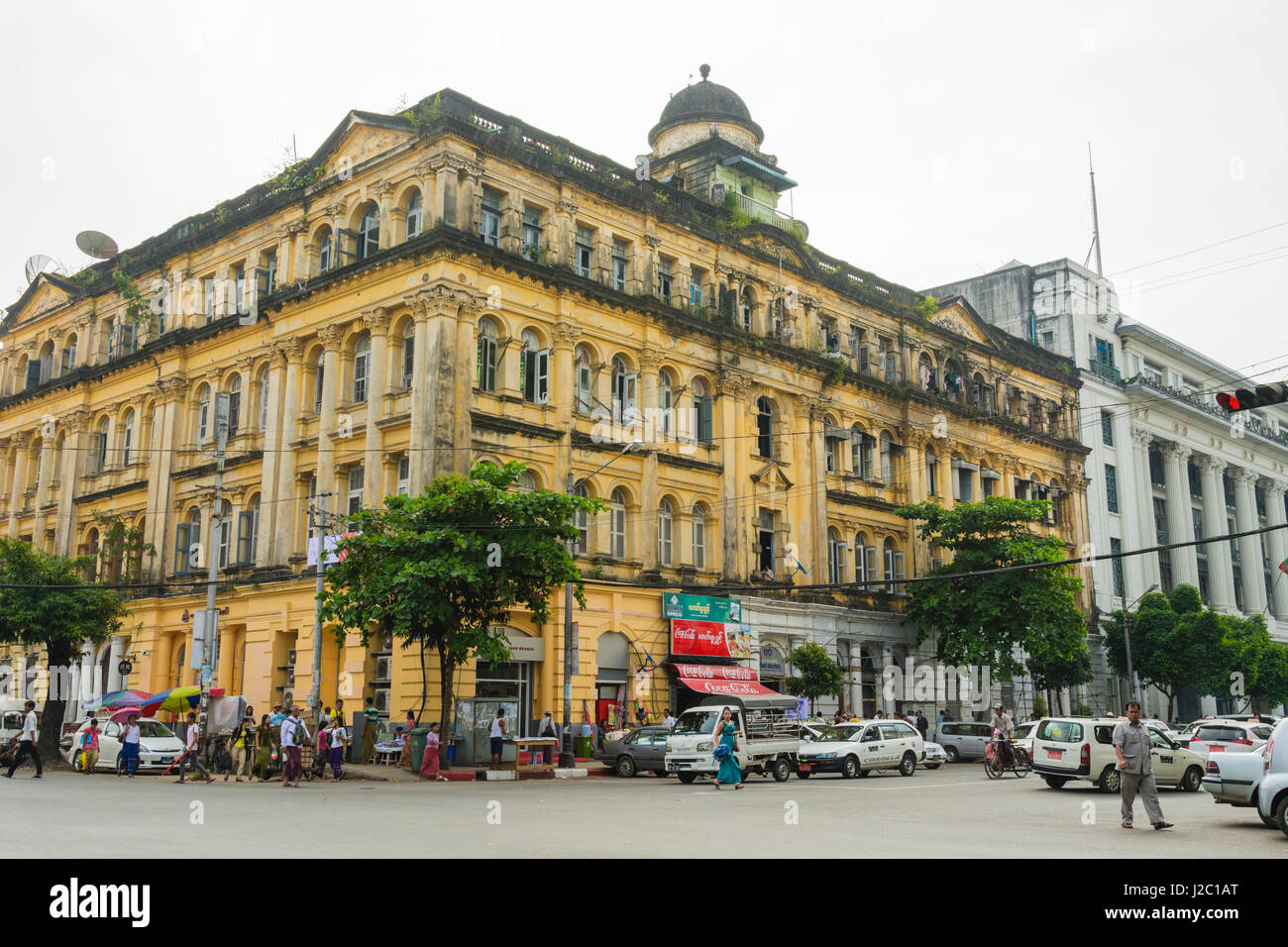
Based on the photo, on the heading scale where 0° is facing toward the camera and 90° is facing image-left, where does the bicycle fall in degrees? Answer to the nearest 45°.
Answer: approximately 45°

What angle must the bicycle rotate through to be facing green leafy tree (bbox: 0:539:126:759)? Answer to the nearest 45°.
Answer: approximately 45° to its right

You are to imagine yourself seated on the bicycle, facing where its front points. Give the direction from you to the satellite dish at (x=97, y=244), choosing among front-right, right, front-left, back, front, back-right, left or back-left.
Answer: front-right

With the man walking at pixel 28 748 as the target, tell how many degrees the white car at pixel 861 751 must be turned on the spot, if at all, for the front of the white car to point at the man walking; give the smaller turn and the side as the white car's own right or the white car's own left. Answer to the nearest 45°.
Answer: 0° — it already faces them

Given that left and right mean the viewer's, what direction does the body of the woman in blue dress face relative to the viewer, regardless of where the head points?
facing the viewer

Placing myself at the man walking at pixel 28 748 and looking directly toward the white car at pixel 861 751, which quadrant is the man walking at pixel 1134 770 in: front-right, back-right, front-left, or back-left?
front-right

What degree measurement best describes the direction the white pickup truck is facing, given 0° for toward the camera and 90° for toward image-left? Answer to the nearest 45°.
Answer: approximately 45°

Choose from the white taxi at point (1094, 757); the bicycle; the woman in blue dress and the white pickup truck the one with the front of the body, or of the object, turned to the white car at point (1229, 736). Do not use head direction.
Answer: the white taxi

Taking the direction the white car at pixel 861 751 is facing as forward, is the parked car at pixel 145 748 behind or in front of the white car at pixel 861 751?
in front

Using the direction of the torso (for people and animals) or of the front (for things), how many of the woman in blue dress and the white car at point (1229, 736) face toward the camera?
1
